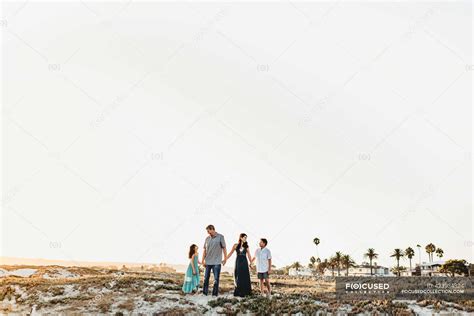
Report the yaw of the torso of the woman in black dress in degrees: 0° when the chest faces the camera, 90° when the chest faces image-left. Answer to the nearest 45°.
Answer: approximately 0°
